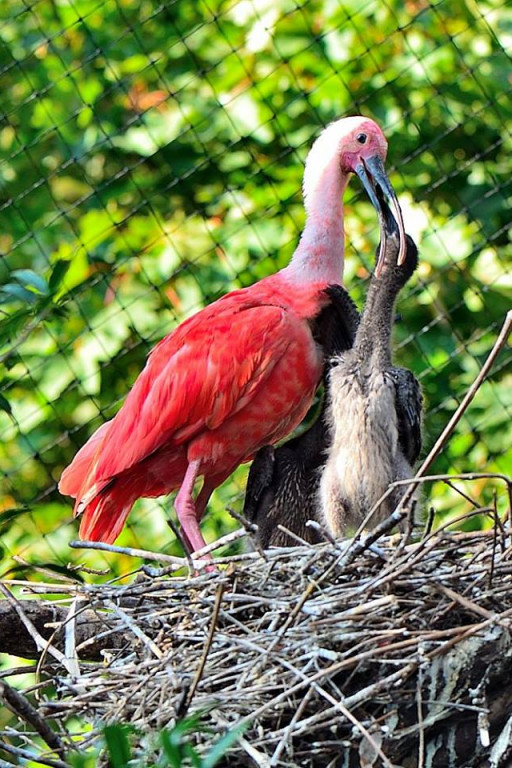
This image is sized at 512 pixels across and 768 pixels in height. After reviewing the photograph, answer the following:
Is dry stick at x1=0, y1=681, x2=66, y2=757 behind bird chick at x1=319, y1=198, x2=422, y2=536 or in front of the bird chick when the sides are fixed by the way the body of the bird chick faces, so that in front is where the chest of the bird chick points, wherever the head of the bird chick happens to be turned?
in front

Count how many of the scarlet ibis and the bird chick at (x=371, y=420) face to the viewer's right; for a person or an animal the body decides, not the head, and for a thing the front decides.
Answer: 1

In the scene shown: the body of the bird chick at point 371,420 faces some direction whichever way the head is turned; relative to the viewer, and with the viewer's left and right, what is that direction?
facing the viewer and to the left of the viewer

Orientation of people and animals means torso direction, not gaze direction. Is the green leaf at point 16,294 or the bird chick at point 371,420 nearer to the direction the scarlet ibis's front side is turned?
the bird chick

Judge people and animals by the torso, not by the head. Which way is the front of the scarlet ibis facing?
to the viewer's right

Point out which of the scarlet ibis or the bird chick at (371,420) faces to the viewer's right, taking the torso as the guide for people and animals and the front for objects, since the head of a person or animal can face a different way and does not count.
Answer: the scarlet ibis

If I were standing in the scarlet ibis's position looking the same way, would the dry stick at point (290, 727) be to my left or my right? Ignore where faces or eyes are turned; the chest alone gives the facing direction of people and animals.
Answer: on my right

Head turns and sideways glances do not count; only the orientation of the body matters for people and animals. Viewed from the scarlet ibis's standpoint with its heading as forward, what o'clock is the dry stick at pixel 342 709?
The dry stick is roughly at 3 o'clock from the scarlet ibis.

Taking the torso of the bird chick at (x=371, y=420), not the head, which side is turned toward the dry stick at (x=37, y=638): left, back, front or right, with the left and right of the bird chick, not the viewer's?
right
